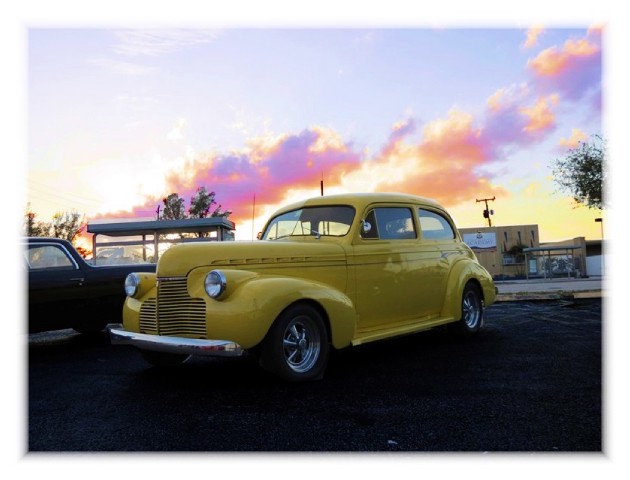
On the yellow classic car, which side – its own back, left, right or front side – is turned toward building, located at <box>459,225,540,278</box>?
back

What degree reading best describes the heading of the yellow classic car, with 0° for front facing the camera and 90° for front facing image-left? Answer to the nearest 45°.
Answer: approximately 45°

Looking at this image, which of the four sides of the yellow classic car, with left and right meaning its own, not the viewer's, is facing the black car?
right

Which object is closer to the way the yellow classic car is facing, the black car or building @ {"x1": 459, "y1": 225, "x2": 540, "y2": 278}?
the black car
